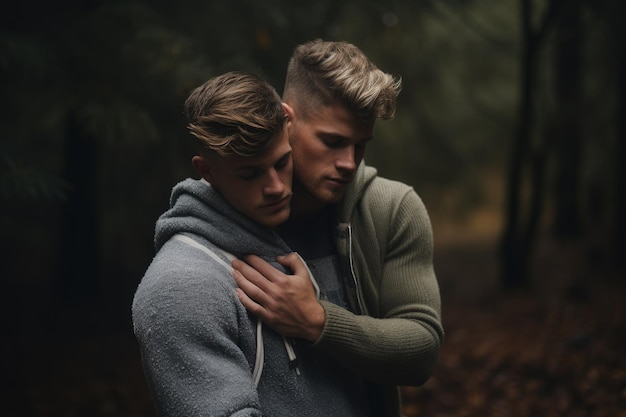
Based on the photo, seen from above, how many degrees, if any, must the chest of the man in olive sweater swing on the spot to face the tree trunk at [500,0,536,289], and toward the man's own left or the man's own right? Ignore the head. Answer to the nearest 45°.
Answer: approximately 135° to the man's own right

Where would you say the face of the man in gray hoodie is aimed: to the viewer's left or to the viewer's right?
to the viewer's right

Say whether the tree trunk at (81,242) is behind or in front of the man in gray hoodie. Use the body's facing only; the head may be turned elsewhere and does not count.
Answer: behind

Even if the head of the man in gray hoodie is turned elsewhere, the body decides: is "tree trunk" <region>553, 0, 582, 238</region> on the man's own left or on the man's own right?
on the man's own left

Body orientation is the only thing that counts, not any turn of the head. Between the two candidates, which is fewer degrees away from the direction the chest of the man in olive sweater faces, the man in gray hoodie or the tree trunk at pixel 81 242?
the man in gray hoodie

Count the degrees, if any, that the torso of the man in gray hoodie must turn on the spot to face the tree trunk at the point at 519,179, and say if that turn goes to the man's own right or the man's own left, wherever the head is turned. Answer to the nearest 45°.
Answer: approximately 90° to the man's own left

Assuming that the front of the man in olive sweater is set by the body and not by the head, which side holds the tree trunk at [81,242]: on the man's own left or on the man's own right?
on the man's own right

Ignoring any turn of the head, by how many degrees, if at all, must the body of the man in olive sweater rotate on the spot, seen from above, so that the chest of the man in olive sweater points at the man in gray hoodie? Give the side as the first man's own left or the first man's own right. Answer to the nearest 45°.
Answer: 0° — they already face them
